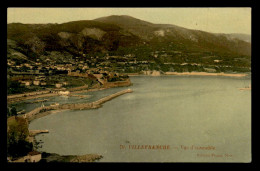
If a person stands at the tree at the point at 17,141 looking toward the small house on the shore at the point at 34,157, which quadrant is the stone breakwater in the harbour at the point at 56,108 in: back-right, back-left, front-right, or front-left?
back-left
